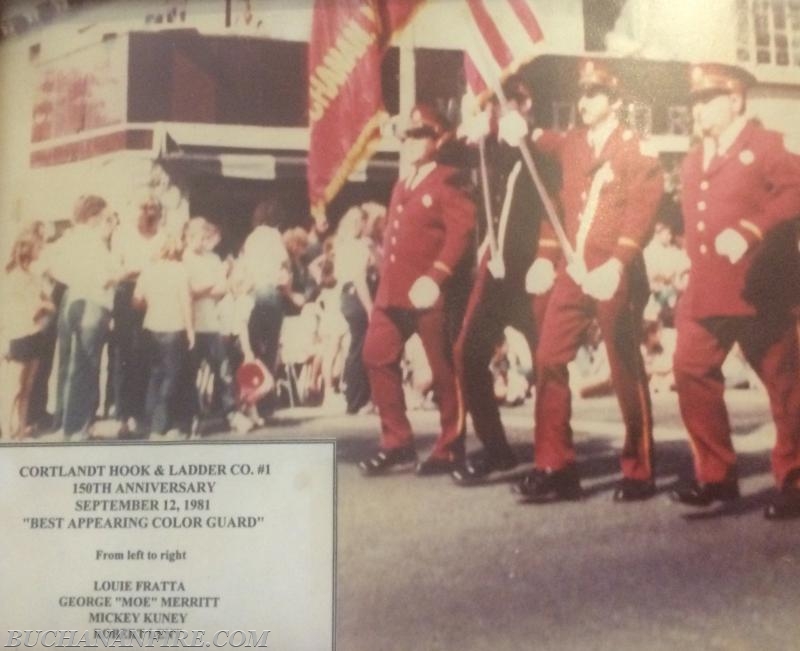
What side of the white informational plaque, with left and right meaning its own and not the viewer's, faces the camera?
front

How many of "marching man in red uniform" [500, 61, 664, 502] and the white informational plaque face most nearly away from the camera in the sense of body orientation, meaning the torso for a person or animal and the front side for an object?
0

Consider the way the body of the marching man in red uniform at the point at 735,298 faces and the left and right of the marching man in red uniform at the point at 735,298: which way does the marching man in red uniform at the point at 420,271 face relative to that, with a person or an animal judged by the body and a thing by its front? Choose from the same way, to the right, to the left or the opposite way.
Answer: the same way
